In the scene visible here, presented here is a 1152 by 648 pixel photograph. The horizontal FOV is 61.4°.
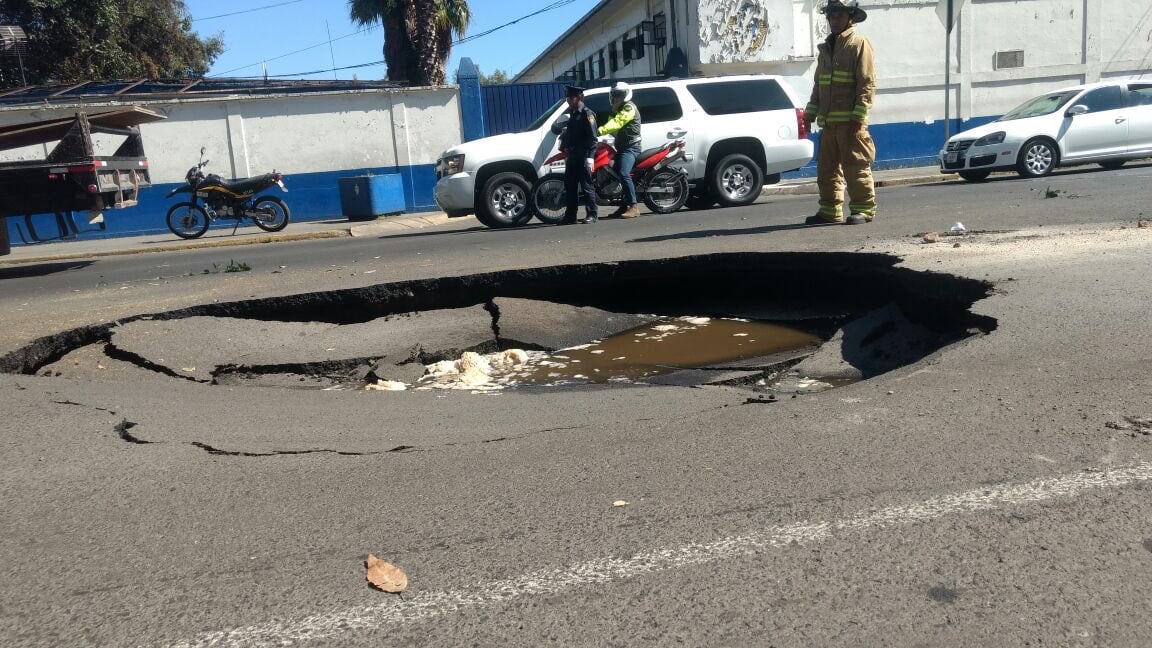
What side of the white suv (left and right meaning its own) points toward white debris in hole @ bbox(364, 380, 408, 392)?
left

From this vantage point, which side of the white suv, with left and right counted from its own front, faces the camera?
left

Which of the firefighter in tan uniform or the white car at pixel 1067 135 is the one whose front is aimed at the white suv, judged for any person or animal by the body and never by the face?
the white car

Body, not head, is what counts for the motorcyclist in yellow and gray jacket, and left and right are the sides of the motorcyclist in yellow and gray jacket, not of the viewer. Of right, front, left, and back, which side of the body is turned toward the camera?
left

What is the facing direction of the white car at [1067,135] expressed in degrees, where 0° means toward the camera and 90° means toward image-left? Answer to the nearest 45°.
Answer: approximately 45°

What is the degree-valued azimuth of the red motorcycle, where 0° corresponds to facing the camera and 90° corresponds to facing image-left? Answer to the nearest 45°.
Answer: approximately 90°

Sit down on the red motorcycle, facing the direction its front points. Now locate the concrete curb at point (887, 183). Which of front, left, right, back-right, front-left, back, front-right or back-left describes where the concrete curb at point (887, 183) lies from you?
back-right

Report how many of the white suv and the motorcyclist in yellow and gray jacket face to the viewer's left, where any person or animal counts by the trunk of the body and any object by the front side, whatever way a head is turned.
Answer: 2

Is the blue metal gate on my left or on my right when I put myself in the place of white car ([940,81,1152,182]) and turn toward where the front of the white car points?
on my right

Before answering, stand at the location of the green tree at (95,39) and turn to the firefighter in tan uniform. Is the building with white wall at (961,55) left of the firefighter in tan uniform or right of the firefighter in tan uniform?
left

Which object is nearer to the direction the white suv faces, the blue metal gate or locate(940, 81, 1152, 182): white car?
the blue metal gate

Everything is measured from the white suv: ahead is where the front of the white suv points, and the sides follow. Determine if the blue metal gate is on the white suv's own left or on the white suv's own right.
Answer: on the white suv's own right

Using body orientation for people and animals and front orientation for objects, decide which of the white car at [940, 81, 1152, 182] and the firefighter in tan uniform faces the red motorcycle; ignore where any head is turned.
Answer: the white car
